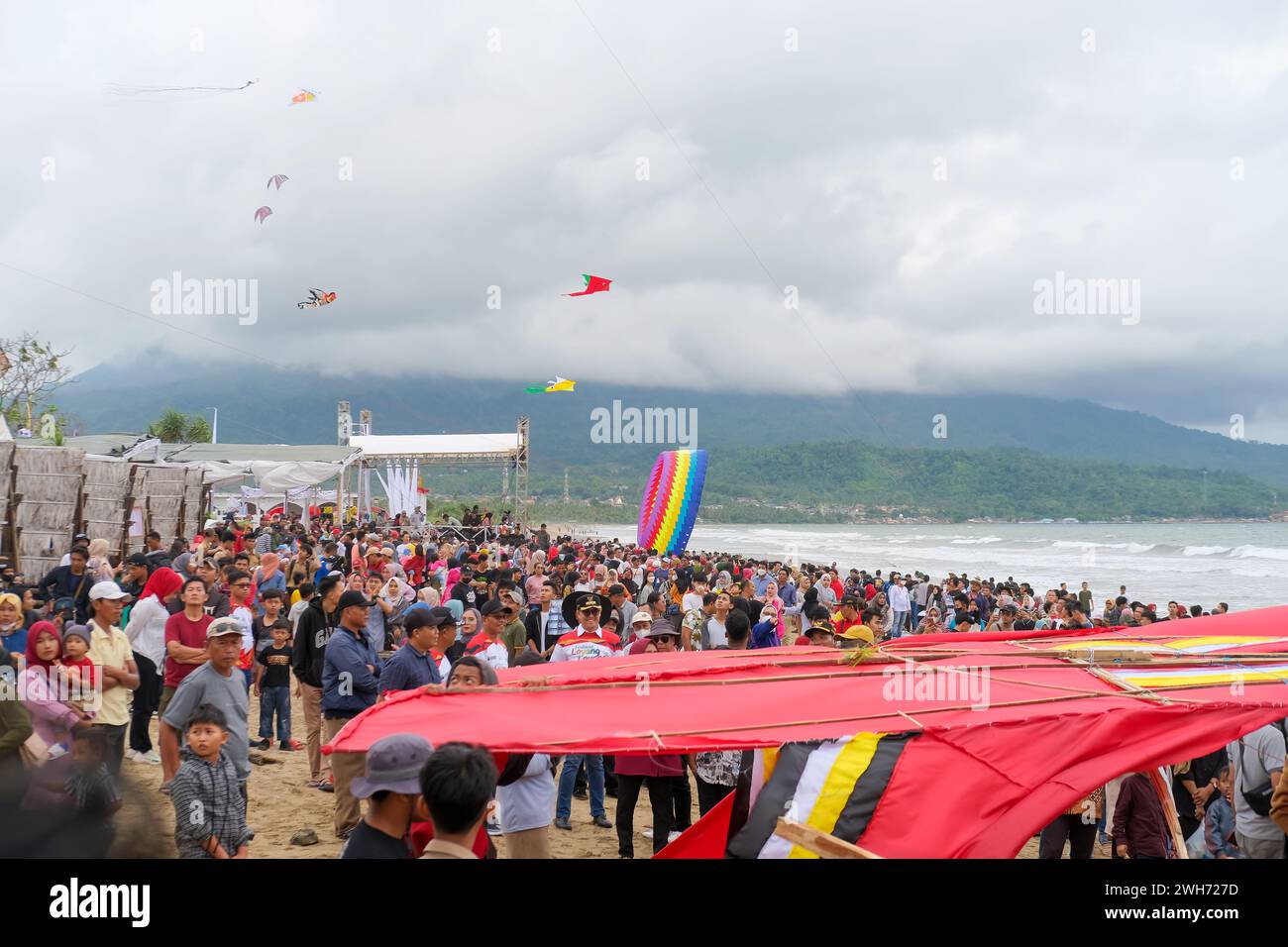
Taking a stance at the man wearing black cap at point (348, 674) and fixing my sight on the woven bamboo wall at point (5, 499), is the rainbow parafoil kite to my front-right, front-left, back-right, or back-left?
front-right

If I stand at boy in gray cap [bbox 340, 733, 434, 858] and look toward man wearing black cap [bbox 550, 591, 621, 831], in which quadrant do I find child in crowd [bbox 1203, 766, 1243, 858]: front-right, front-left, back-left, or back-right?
front-right

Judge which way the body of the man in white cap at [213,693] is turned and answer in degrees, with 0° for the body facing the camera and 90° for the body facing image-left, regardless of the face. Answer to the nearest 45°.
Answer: approximately 315°

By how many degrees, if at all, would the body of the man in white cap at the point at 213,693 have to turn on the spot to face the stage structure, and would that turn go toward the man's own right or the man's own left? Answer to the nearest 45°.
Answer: approximately 135° to the man's own left

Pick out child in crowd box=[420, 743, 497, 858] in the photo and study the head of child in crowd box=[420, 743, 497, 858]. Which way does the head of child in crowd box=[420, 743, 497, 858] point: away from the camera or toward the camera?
away from the camera

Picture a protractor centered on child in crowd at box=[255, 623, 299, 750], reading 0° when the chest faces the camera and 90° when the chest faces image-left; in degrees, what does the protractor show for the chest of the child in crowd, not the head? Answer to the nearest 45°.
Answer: approximately 0°

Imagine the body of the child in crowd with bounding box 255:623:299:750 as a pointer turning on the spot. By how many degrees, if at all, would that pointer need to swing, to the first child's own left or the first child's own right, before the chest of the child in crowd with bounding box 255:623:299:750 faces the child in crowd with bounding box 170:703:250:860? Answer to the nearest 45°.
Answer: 0° — they already face them

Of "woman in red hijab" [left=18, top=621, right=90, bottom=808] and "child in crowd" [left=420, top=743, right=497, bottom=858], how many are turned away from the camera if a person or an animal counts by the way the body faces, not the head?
1

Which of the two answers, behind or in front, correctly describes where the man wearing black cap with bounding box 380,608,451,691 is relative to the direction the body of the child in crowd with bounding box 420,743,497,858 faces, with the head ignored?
in front

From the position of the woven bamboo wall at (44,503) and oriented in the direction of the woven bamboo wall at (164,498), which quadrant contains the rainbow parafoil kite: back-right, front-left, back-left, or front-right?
front-right

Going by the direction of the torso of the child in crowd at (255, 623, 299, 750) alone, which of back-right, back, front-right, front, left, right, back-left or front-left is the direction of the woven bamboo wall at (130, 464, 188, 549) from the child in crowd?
back

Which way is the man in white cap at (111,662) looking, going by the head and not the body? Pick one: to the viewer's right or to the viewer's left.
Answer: to the viewer's right
